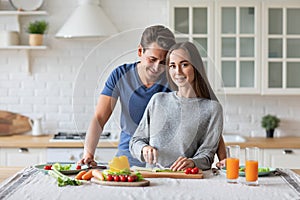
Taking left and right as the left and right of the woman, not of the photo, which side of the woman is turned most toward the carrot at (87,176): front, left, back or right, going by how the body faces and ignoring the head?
right

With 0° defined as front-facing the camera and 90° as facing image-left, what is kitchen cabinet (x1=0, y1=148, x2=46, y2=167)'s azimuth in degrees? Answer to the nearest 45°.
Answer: approximately 0°

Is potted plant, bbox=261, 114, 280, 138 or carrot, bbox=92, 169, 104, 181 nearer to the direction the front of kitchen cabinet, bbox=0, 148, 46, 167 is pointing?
the carrot

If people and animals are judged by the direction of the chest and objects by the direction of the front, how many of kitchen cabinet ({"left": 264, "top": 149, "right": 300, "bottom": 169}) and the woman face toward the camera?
2

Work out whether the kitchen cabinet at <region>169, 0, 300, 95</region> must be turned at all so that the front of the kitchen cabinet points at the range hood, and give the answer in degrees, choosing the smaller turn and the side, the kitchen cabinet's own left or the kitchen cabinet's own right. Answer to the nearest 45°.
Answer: approximately 90° to the kitchen cabinet's own right
